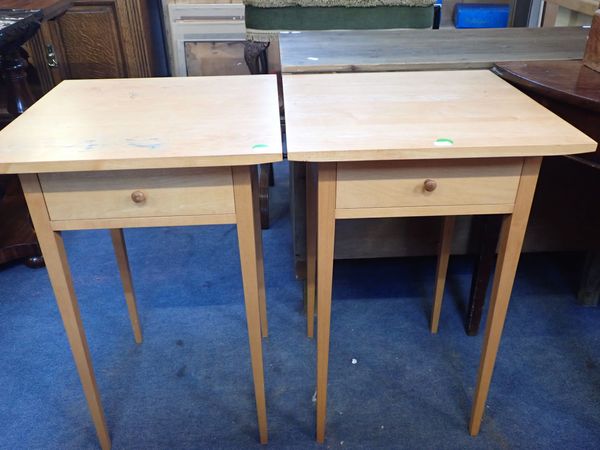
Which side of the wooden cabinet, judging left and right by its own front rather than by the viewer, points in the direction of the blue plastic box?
left

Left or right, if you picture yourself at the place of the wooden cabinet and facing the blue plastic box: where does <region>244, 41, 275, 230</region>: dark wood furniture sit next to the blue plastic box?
right

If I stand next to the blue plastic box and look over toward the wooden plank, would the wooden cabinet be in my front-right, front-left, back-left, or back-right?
front-right

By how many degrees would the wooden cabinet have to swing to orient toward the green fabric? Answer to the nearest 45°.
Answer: approximately 45° to its left

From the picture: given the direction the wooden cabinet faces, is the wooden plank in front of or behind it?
in front

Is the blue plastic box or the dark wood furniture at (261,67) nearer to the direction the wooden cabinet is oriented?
the dark wood furniture

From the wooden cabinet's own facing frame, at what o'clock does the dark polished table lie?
The dark polished table is roughly at 11 o'clock from the wooden cabinet.

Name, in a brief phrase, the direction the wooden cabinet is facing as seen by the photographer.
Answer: facing the viewer

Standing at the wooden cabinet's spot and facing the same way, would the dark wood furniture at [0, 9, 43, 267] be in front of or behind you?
in front

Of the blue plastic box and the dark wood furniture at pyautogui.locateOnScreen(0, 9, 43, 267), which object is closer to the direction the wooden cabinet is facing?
the dark wood furniture

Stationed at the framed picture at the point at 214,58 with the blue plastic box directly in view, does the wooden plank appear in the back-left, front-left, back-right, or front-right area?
front-right

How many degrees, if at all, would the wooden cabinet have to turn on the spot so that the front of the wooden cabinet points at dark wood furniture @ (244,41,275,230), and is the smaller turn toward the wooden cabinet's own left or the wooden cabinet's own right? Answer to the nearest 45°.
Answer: approximately 45° to the wooden cabinet's own left

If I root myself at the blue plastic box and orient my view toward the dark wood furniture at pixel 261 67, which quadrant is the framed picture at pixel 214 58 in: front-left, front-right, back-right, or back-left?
front-right
